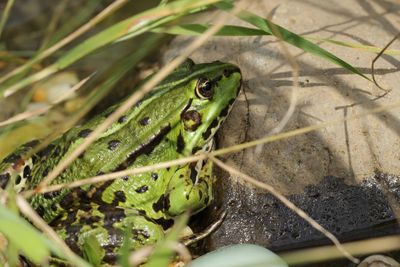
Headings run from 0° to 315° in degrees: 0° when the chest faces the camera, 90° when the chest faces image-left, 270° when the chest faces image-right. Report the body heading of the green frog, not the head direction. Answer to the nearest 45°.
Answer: approximately 270°
